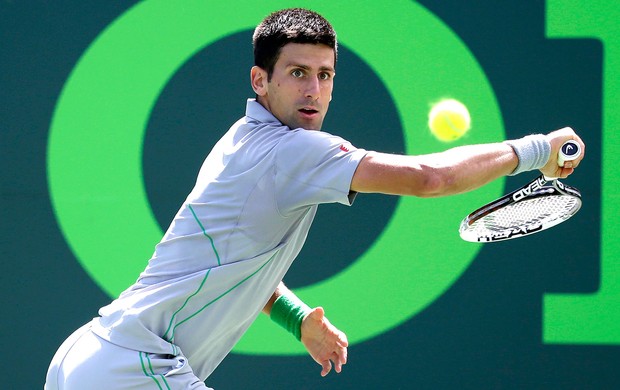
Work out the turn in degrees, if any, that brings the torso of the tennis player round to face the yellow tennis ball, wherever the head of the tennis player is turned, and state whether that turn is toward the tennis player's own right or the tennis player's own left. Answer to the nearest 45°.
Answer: approximately 45° to the tennis player's own left

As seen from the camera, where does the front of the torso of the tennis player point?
to the viewer's right
